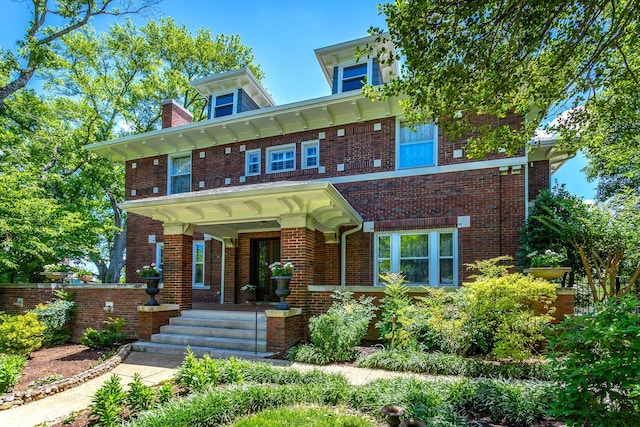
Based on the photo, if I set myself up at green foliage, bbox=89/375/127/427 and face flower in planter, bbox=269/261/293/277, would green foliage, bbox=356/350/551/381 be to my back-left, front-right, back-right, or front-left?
front-right

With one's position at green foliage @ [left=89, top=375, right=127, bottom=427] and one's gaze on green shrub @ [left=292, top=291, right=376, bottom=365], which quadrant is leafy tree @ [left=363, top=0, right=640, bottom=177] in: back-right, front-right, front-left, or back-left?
front-right

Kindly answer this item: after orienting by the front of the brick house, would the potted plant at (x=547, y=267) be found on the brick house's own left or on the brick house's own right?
on the brick house's own left

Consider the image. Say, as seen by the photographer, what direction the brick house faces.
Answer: facing the viewer and to the left of the viewer

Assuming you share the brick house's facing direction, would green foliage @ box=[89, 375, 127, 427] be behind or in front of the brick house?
in front

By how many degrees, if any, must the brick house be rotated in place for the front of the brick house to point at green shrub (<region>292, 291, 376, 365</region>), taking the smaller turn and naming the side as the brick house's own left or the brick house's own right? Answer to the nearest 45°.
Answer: approximately 45° to the brick house's own left

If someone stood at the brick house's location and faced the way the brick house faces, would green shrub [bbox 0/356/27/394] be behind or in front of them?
in front
